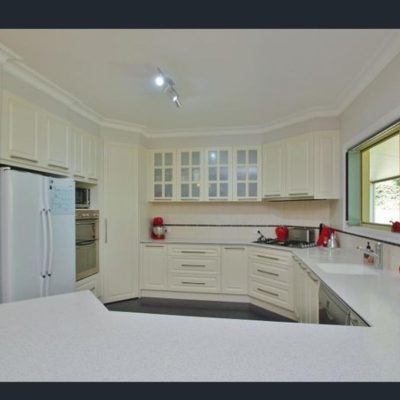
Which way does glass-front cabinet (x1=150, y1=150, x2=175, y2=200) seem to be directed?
toward the camera

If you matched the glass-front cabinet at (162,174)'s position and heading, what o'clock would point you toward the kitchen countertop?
The kitchen countertop is roughly at 12 o'clock from the glass-front cabinet.

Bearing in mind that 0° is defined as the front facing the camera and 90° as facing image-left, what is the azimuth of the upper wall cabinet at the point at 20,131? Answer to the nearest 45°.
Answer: approximately 315°

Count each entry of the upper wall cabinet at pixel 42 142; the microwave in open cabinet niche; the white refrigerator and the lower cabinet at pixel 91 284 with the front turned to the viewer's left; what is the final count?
0

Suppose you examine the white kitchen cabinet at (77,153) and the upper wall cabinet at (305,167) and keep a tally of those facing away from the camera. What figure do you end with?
0

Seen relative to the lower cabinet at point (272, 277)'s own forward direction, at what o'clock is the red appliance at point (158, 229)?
The red appliance is roughly at 2 o'clock from the lower cabinet.

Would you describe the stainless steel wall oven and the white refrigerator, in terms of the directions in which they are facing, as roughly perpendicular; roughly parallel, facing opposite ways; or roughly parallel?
roughly parallel

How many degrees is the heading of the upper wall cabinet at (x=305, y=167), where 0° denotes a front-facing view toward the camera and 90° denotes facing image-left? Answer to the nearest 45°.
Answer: approximately 45°

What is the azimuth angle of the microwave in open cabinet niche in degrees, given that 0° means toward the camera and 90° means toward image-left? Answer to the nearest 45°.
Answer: approximately 315°

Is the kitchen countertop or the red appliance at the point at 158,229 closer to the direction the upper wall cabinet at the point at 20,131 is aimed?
the kitchen countertop

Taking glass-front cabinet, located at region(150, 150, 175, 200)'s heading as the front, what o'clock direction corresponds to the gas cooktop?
The gas cooktop is roughly at 10 o'clock from the glass-front cabinet.

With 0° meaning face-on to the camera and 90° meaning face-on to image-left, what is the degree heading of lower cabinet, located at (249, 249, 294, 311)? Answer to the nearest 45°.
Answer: approximately 45°

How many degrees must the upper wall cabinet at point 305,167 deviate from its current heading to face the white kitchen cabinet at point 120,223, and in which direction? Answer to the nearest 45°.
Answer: approximately 45° to its right

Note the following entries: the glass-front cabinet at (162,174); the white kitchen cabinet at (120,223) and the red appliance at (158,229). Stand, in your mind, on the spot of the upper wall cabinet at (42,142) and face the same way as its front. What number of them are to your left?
3

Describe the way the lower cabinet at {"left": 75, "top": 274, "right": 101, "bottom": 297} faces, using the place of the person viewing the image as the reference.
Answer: facing the viewer and to the right of the viewer
